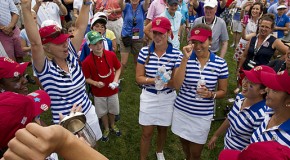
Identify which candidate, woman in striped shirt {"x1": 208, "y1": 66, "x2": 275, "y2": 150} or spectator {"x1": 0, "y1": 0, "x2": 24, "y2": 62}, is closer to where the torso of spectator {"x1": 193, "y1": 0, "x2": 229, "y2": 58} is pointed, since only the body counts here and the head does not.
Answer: the woman in striped shirt

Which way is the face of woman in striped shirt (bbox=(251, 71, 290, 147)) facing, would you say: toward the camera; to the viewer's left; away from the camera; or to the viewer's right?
to the viewer's left

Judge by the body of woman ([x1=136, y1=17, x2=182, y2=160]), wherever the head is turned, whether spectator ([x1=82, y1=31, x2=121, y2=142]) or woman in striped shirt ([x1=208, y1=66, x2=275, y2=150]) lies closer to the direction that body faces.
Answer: the woman in striped shirt

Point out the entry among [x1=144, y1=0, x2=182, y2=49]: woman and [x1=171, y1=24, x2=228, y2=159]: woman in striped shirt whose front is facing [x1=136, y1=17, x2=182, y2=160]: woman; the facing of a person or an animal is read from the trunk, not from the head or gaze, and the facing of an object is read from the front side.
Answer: [x1=144, y1=0, x2=182, y2=49]: woman

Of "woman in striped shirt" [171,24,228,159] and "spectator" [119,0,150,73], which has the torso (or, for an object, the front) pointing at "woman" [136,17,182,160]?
the spectator

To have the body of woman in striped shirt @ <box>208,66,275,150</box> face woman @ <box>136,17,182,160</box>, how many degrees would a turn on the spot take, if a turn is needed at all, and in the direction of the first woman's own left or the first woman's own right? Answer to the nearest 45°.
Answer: approximately 45° to the first woman's own right
